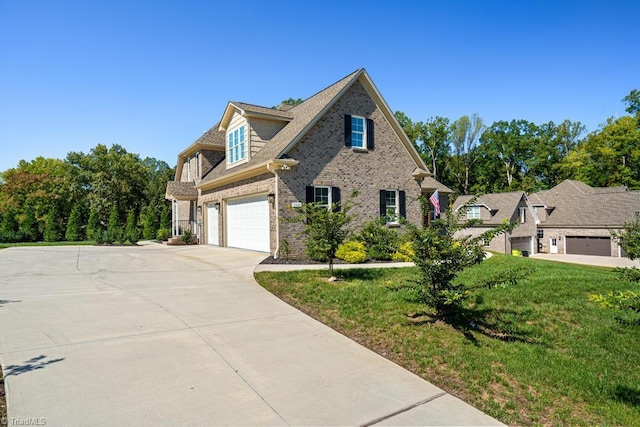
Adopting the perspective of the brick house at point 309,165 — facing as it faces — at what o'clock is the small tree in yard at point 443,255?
The small tree in yard is roughly at 10 o'clock from the brick house.

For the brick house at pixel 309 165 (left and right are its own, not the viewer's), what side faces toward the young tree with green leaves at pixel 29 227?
right

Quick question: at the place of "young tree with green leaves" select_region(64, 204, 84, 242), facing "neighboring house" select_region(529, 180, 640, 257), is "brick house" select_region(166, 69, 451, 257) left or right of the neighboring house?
right

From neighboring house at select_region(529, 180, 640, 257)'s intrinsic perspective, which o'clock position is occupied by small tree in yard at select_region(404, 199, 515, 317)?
The small tree in yard is roughly at 12 o'clock from the neighboring house.

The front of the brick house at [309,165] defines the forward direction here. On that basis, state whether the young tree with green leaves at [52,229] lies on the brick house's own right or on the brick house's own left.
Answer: on the brick house's own right
